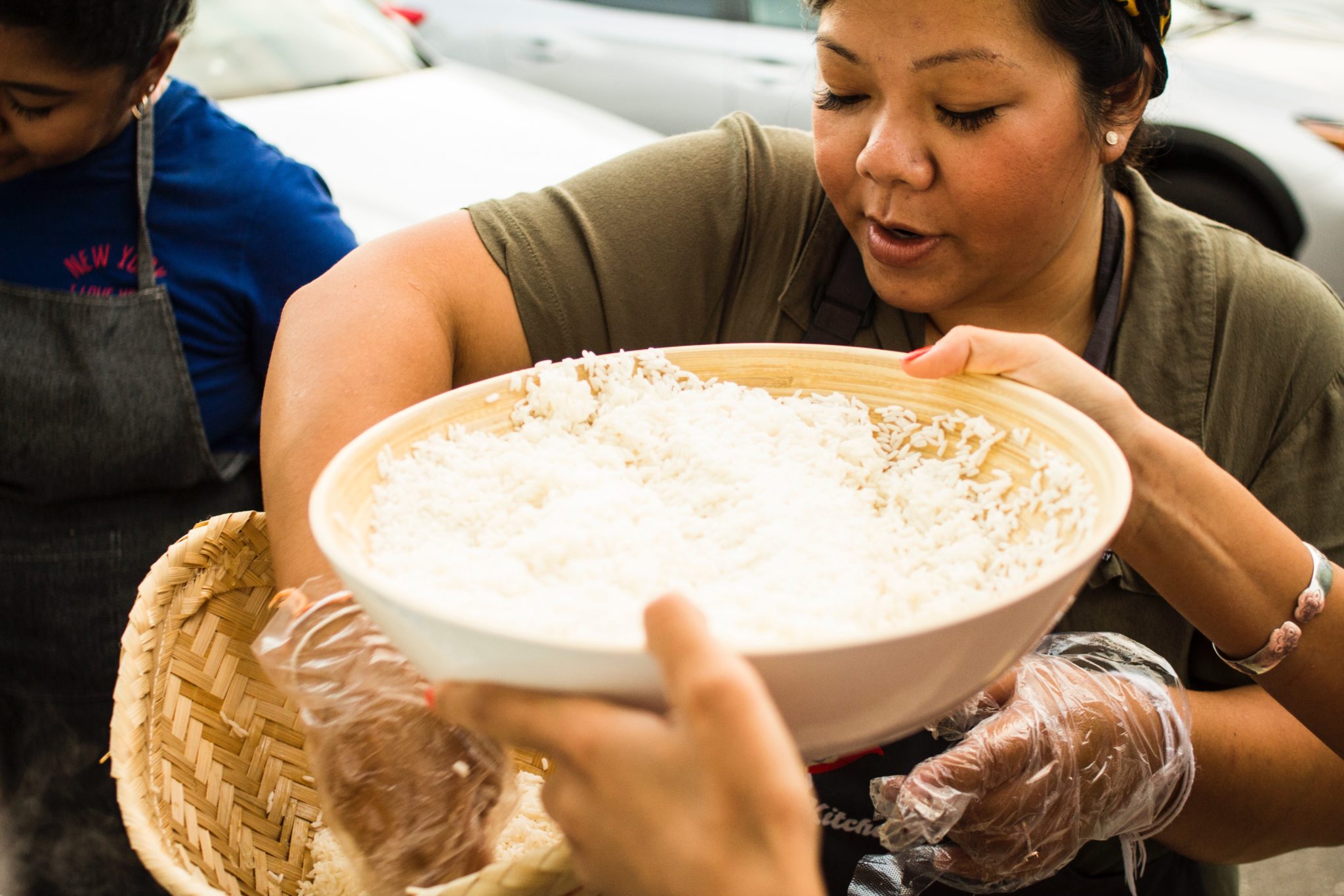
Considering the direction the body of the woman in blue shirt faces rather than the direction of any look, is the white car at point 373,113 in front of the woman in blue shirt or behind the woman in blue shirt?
behind

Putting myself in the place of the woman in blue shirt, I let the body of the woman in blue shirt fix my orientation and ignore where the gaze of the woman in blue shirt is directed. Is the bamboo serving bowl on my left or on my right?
on my left

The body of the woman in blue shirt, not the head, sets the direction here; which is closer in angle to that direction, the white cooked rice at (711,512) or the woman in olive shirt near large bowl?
the white cooked rice

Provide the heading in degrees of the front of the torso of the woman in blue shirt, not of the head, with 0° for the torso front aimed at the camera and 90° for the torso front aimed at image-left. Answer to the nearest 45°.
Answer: approximately 45°
